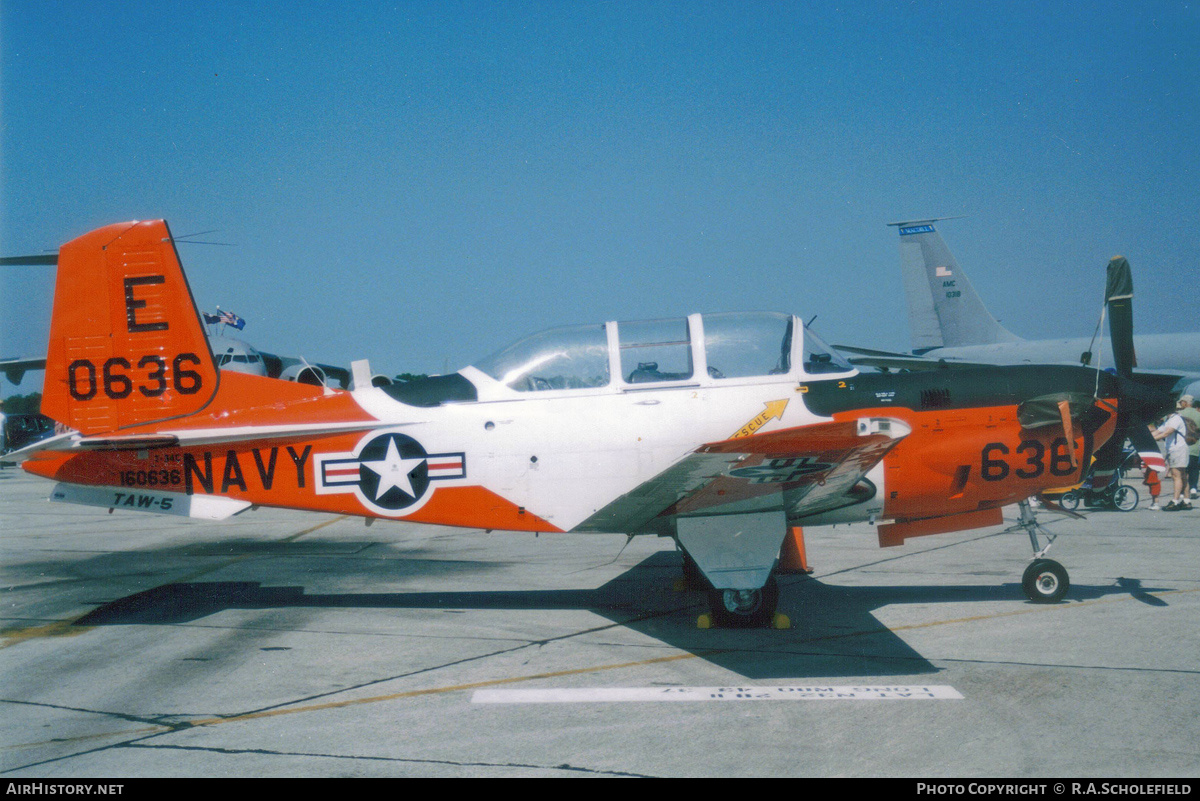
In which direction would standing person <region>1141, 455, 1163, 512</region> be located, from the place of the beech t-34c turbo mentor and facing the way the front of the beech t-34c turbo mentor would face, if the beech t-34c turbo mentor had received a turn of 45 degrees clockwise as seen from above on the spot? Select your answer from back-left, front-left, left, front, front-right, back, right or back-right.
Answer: left

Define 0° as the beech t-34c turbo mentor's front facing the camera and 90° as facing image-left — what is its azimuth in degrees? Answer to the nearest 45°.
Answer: approximately 270°

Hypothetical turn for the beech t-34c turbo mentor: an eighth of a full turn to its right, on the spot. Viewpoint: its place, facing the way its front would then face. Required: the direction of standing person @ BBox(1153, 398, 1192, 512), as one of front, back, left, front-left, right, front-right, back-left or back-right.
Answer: left

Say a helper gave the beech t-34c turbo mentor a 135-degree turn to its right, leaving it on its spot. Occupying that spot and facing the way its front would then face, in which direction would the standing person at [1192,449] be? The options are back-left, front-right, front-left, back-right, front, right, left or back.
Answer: back
